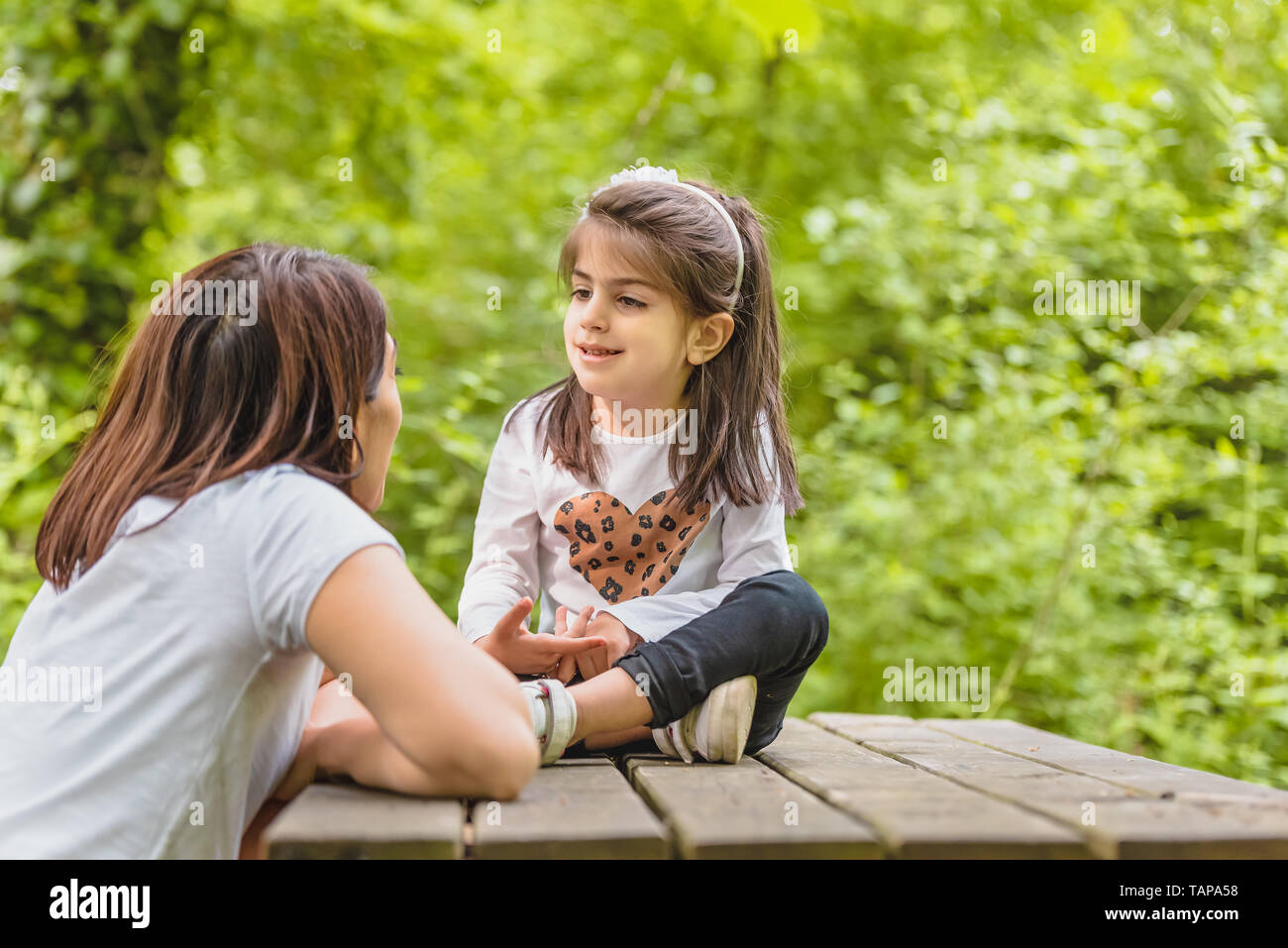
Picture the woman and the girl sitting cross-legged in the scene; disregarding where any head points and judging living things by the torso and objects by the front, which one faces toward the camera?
the girl sitting cross-legged

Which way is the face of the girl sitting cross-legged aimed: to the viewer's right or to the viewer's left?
to the viewer's left

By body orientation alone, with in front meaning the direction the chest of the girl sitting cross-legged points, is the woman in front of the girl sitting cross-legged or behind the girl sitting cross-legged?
in front

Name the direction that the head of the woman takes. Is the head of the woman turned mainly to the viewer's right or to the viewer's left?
to the viewer's right

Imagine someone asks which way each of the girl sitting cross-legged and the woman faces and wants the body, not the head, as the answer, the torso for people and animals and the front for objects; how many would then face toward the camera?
1

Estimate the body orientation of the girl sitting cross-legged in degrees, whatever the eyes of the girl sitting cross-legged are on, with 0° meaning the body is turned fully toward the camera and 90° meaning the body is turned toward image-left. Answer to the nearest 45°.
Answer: approximately 0°

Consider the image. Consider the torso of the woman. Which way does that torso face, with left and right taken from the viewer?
facing away from the viewer and to the right of the viewer
